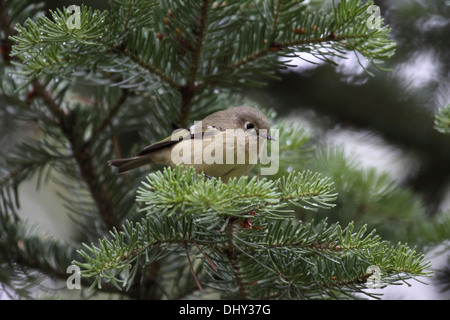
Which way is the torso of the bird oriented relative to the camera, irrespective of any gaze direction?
to the viewer's right
